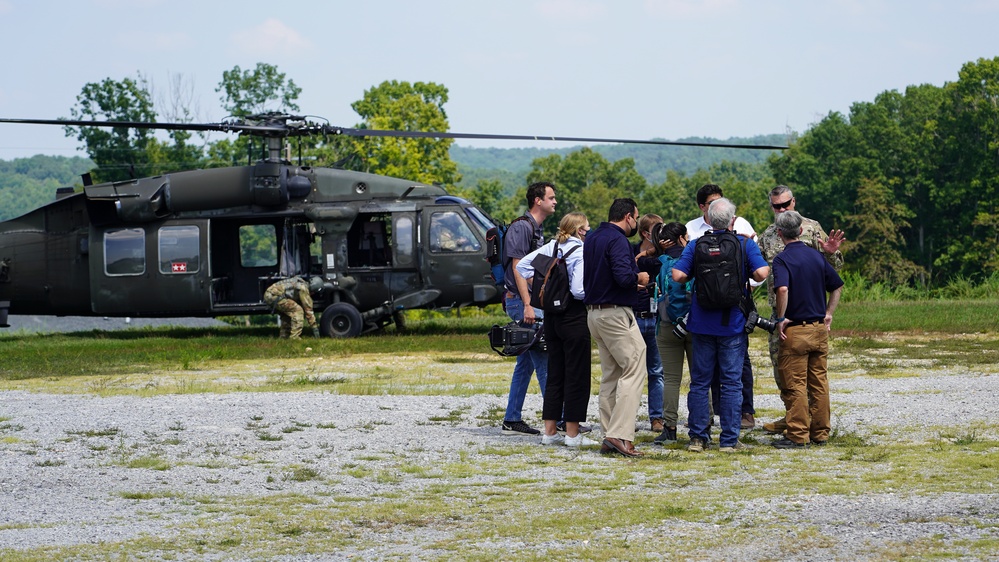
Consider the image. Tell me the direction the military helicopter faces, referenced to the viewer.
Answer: facing to the right of the viewer

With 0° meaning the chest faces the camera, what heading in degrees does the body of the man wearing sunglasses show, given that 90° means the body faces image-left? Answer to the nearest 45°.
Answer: approximately 45°

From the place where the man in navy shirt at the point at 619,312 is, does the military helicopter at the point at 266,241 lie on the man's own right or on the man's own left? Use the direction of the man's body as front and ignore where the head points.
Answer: on the man's own left

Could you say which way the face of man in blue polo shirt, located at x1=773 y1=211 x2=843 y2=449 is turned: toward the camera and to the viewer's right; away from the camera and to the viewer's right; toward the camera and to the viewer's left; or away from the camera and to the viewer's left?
away from the camera and to the viewer's left

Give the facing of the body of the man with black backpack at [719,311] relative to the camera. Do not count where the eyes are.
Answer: away from the camera

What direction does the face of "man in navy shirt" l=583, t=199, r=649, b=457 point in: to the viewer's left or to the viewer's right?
to the viewer's right

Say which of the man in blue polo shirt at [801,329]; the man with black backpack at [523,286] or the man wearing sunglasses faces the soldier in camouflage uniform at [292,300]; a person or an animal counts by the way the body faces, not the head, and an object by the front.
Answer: the man in blue polo shirt

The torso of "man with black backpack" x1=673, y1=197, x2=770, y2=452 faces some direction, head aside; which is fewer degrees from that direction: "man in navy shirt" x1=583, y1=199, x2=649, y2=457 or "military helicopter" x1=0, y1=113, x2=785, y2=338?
the military helicopter

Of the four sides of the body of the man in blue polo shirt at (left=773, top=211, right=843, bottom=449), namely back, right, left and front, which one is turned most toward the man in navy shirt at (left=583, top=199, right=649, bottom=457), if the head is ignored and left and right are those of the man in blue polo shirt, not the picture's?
left

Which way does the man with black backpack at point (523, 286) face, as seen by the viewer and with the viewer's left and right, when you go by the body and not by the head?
facing to the right of the viewer

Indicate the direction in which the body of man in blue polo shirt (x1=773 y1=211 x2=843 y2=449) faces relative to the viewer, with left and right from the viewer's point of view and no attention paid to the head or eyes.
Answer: facing away from the viewer and to the left of the viewer

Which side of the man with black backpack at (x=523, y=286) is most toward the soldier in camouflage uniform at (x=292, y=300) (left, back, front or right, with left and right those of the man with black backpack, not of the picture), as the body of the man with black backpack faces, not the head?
left
